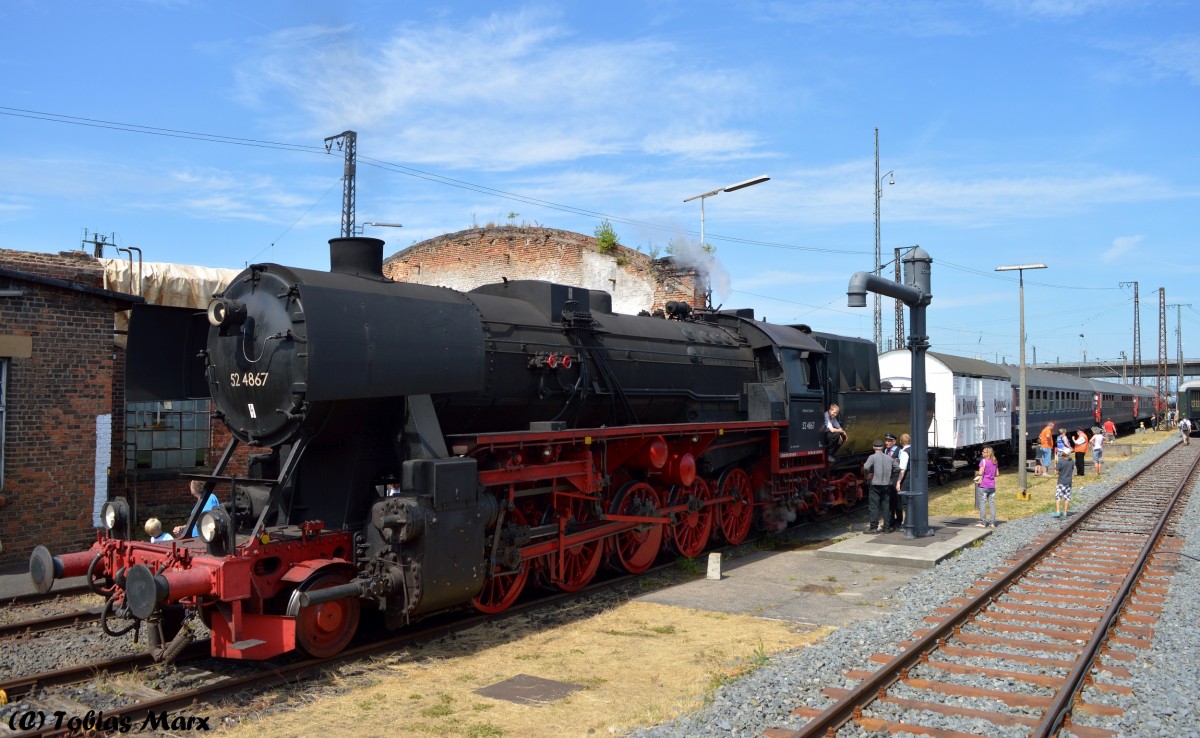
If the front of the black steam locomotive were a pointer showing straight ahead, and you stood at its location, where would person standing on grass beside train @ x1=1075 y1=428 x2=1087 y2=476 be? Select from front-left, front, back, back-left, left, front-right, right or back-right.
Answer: back

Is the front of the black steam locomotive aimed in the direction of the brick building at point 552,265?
no
